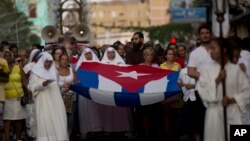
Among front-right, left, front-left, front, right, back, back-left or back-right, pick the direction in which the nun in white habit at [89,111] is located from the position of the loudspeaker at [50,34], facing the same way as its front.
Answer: front

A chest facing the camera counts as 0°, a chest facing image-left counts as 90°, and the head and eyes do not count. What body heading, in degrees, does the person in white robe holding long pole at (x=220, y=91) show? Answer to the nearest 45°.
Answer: approximately 45°

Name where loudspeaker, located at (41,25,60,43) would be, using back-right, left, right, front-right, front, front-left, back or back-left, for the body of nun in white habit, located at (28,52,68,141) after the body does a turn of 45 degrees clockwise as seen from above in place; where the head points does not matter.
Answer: back

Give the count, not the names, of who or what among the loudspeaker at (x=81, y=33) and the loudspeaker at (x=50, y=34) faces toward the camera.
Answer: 2

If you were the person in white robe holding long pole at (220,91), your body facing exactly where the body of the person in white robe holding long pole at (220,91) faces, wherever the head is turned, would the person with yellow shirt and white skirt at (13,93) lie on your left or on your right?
on your right

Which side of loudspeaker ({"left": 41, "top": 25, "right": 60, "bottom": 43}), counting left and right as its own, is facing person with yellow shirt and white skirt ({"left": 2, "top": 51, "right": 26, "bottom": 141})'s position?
front

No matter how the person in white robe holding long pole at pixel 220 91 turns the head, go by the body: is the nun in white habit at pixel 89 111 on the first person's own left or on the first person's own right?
on the first person's own right

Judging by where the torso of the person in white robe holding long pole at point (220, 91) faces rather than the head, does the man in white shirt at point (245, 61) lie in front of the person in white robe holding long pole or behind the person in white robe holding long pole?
behind

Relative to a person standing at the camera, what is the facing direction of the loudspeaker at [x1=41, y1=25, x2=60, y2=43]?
facing the viewer

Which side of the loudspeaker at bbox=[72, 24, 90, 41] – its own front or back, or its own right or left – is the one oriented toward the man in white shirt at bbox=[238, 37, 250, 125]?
front
